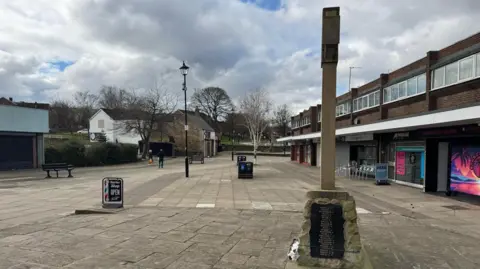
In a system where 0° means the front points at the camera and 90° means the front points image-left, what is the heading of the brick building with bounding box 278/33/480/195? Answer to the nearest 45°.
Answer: approximately 45°

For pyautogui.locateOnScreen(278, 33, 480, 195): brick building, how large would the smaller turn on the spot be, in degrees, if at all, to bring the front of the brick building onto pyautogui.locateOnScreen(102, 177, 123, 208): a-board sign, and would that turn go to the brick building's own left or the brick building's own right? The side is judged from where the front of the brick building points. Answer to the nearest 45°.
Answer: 0° — it already faces it
